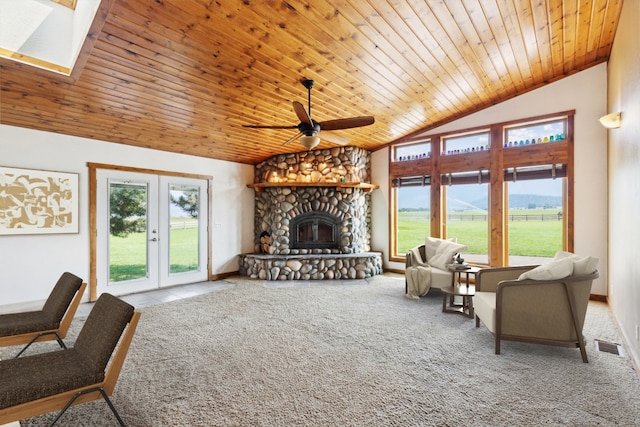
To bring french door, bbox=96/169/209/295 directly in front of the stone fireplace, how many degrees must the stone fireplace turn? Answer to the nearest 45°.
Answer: approximately 45° to its right

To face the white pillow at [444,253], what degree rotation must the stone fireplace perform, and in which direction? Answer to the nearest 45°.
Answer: approximately 45° to its left

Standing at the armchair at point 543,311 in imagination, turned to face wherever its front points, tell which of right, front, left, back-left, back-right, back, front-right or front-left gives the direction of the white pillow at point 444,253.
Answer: front-right

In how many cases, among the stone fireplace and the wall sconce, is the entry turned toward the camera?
1

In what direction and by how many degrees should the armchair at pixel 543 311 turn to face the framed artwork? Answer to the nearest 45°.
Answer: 0° — it already faces it

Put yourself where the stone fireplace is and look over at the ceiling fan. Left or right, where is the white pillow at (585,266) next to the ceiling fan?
left

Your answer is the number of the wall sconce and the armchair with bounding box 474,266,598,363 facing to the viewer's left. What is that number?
2

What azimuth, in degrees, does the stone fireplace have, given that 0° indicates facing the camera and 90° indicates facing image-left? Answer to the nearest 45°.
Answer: approximately 0°

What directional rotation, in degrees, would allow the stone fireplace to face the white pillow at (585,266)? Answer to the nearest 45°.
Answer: approximately 45° to its left

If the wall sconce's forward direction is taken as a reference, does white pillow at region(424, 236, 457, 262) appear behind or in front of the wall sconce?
in front

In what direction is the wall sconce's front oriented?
to the viewer's left

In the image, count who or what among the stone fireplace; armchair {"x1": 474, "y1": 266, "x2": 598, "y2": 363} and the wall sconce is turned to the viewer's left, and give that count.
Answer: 2

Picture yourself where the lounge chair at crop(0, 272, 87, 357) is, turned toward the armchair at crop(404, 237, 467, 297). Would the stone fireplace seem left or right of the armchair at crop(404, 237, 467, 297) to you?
left
